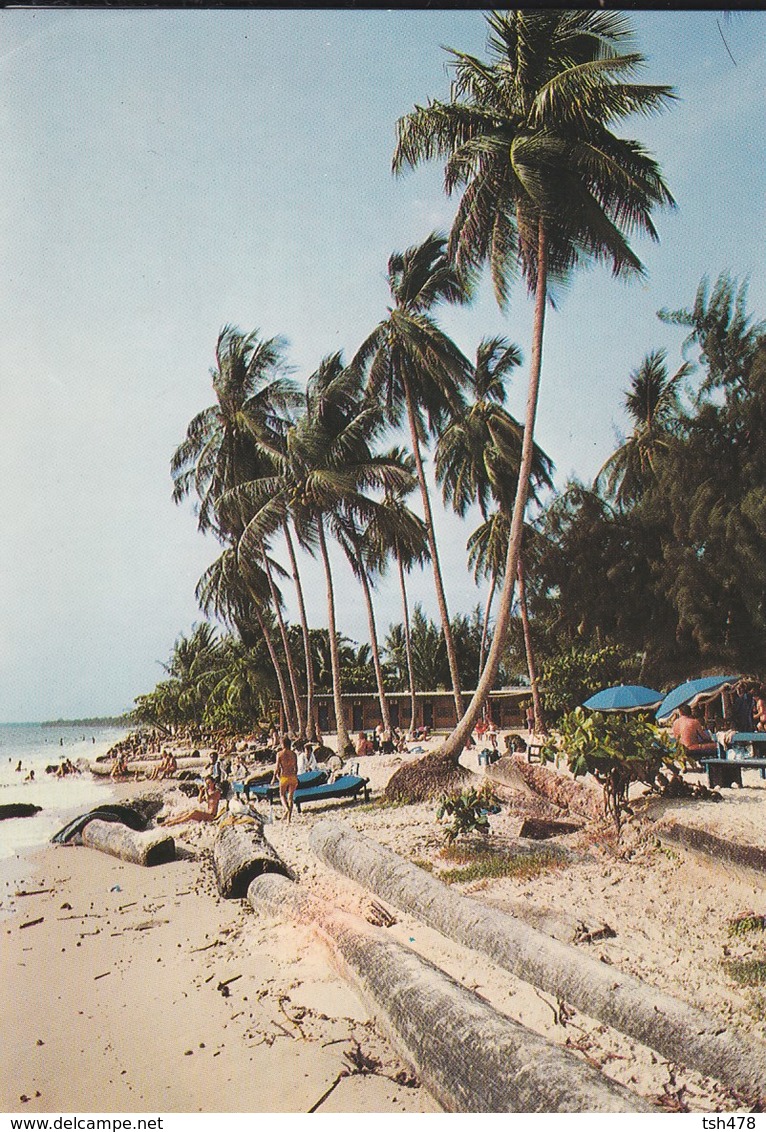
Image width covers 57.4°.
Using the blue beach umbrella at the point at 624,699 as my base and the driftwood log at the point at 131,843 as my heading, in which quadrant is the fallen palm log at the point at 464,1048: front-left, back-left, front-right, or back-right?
front-left

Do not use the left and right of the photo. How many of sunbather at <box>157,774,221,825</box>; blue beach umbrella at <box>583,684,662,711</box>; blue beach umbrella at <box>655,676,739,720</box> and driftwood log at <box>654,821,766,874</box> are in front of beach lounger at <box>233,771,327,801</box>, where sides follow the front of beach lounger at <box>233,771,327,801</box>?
1

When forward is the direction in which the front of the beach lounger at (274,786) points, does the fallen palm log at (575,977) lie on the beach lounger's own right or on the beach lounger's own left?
on the beach lounger's own left

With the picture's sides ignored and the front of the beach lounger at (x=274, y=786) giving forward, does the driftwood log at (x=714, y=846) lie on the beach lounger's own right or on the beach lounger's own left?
on the beach lounger's own left

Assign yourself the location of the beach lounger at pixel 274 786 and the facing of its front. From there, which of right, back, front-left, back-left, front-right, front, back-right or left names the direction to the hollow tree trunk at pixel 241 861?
left

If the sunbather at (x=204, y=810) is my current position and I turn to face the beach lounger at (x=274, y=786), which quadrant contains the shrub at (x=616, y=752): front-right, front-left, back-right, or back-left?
front-right

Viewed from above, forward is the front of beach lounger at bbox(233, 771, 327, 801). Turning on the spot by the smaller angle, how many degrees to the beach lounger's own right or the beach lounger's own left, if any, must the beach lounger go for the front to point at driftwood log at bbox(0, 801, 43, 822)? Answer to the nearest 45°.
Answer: approximately 45° to the beach lounger's own left

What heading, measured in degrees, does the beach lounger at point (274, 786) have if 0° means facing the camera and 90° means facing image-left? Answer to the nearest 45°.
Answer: approximately 90°

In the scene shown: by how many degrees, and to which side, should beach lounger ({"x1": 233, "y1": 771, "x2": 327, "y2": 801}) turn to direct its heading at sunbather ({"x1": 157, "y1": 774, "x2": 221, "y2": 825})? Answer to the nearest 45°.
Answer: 0° — it already faces them

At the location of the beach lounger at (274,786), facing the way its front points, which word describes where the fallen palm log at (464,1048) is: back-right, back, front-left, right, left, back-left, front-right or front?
left

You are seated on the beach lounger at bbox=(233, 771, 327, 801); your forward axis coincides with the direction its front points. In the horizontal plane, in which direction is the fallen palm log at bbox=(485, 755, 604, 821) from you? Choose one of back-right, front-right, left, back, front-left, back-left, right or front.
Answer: back-left

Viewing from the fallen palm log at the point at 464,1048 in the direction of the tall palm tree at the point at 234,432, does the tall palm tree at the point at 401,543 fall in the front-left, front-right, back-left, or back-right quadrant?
front-right
